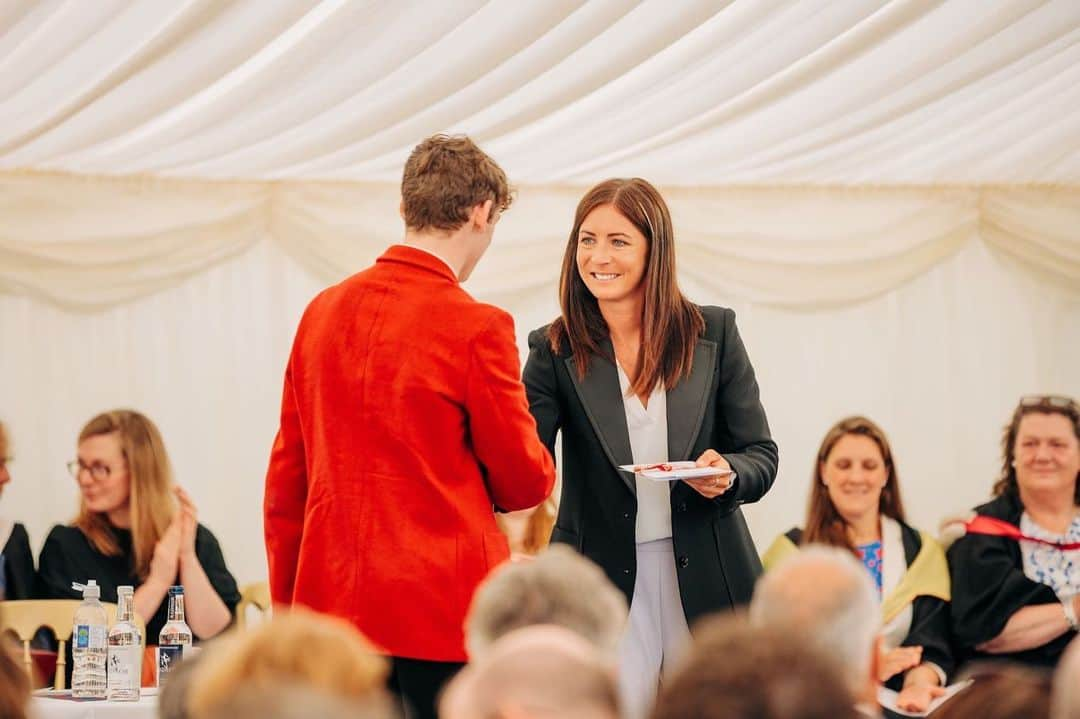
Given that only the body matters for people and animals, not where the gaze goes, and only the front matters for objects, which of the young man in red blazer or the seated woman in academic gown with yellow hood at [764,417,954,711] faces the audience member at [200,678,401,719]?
the seated woman in academic gown with yellow hood at [764,417,954,711]

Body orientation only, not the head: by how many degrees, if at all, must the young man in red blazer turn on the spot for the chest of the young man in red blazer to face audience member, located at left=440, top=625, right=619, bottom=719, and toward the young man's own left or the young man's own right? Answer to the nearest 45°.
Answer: approximately 135° to the young man's own right

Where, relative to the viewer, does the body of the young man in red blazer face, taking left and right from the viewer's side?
facing away from the viewer and to the right of the viewer

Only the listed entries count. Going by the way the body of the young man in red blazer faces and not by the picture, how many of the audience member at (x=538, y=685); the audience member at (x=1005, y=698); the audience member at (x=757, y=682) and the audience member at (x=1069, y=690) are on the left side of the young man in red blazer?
0

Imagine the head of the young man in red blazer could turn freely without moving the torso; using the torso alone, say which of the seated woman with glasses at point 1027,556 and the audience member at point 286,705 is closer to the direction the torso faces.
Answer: the seated woman with glasses

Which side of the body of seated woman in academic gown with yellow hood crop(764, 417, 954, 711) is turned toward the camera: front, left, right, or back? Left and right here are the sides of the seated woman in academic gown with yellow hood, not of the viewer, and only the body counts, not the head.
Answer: front

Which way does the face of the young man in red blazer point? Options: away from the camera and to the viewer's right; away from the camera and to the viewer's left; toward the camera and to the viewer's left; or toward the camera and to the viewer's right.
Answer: away from the camera and to the viewer's right

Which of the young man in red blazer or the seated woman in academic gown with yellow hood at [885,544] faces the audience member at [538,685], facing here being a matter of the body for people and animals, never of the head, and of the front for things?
the seated woman in academic gown with yellow hood at [885,544]

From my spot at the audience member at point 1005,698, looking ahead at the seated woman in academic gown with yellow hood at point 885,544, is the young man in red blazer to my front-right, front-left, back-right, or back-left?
front-left

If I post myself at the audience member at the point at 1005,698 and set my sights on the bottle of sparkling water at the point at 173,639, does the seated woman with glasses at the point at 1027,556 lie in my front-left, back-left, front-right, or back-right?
front-right

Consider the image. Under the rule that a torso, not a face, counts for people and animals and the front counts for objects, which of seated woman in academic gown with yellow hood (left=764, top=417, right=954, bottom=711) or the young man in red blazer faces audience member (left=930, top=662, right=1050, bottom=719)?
seated woman in academic gown with yellow hood (left=764, top=417, right=954, bottom=711)

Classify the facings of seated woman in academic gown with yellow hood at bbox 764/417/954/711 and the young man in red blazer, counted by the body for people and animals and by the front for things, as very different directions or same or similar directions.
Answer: very different directions

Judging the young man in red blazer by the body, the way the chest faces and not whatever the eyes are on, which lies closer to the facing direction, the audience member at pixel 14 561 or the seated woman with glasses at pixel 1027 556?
the seated woman with glasses

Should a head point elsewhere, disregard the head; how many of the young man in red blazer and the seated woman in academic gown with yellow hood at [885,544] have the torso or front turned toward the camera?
1

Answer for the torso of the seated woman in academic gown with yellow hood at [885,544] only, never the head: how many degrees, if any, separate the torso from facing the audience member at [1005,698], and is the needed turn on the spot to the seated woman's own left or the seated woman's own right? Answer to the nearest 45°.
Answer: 0° — they already face them
